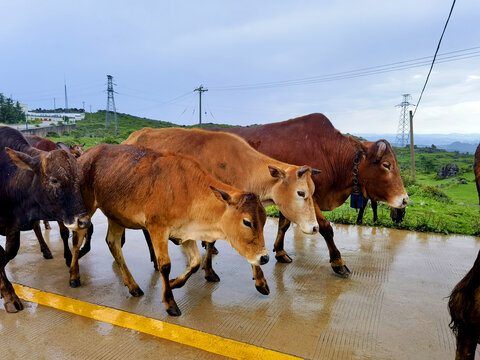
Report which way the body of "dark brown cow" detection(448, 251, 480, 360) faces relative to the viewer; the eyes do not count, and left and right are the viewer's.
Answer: facing to the right of the viewer

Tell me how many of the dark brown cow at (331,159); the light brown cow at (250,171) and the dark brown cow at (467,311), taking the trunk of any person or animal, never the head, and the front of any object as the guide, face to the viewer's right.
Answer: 3

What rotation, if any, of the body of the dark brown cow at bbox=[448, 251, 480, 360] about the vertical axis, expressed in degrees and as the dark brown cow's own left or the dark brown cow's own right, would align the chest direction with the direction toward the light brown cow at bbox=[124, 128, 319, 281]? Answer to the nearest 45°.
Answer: approximately 135° to the dark brown cow's own left

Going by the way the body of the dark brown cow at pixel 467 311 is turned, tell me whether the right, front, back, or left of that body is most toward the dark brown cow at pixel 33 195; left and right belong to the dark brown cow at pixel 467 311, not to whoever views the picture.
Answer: back

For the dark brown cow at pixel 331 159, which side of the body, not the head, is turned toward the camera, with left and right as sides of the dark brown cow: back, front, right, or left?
right

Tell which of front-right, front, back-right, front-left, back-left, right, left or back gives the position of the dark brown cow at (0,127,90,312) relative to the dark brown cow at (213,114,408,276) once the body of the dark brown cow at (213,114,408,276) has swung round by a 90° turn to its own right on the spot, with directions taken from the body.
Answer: front-right

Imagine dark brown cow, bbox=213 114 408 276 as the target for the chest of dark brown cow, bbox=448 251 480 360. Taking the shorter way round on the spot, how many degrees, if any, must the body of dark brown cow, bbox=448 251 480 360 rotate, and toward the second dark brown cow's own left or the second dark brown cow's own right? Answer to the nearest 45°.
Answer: approximately 135° to the second dark brown cow's own left

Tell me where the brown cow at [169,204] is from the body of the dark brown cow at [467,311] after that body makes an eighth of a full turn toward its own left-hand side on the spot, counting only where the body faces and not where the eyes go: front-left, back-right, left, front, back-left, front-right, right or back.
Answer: back-left

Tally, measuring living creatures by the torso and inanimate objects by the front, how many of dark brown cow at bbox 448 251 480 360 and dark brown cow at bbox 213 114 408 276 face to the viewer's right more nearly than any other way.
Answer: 2

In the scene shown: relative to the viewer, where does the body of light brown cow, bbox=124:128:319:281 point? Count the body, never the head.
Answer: to the viewer's right
